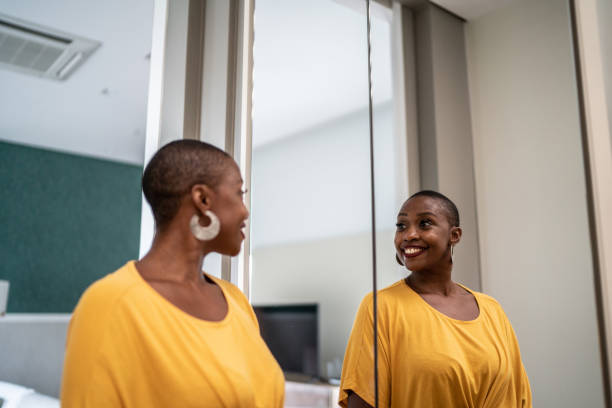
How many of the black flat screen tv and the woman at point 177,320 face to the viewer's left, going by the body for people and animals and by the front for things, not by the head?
0

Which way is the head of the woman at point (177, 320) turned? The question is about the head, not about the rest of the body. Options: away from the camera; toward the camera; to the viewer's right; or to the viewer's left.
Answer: to the viewer's right

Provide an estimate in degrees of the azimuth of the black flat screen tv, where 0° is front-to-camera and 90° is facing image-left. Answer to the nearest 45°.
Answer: approximately 0°
